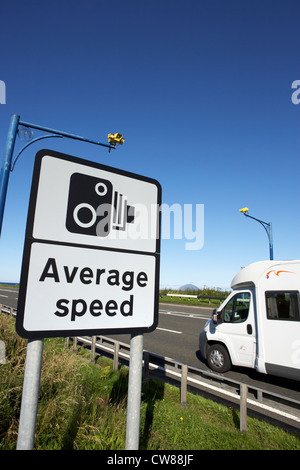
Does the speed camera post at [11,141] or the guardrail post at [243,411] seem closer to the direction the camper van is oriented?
the speed camera post

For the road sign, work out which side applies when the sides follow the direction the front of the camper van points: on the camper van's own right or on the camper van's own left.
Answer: on the camper van's own left

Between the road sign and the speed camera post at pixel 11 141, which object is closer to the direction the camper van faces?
the speed camera post
